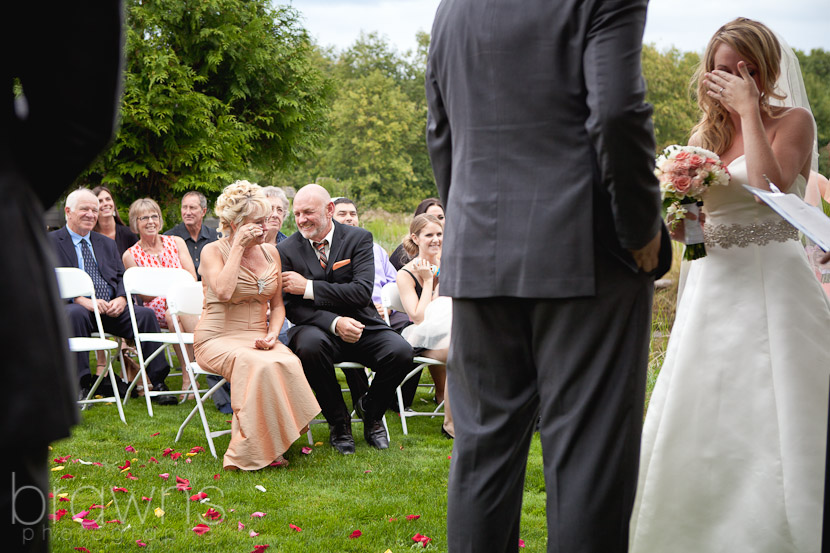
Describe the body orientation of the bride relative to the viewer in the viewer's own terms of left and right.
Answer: facing the viewer and to the left of the viewer

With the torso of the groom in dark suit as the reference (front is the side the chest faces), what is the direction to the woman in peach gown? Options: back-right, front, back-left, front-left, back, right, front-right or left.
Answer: left

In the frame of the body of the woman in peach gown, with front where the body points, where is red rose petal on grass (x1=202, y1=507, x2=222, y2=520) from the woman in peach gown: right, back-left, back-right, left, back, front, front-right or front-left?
front-right

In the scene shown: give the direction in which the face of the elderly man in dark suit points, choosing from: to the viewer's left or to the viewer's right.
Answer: to the viewer's right

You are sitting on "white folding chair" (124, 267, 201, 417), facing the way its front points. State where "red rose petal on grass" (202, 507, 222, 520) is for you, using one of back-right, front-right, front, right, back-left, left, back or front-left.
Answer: front-right

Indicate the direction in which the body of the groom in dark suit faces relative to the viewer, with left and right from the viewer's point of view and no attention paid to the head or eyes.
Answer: facing away from the viewer and to the right of the viewer

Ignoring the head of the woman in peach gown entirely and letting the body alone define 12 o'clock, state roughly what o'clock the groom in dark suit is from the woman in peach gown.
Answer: The groom in dark suit is roughly at 1 o'clock from the woman in peach gown.

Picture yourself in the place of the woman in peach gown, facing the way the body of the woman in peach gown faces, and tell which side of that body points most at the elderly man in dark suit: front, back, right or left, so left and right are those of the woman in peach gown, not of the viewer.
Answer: back

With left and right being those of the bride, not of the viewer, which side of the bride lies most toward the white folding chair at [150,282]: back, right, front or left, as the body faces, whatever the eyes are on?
right

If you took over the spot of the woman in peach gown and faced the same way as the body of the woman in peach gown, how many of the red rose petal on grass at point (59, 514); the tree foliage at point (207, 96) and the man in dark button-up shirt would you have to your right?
1

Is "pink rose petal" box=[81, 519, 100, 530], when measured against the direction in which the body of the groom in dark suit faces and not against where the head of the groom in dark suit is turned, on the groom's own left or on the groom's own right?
on the groom's own left

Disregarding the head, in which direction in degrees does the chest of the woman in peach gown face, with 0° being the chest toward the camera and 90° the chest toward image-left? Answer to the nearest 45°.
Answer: approximately 315°

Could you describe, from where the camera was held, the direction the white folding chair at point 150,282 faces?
facing the viewer and to the right of the viewer

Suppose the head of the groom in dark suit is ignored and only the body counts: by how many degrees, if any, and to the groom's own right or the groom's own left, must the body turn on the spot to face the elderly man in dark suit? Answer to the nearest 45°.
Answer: approximately 90° to the groom's own left

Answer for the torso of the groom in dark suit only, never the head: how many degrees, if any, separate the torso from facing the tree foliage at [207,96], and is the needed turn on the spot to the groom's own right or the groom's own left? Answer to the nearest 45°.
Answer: approximately 90° to the groom's own left

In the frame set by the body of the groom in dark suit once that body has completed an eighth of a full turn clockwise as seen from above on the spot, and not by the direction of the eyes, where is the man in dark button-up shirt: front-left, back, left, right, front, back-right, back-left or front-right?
back-left

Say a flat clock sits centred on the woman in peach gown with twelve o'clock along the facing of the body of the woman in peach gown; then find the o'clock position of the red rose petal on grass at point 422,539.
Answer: The red rose petal on grass is roughly at 1 o'clock from the woman in peach gown.

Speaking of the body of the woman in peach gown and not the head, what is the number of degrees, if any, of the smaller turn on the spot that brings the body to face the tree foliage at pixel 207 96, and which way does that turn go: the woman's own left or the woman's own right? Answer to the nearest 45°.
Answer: approximately 135° to the woman's own left
